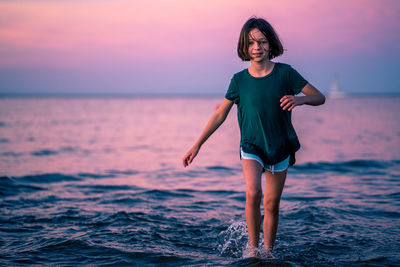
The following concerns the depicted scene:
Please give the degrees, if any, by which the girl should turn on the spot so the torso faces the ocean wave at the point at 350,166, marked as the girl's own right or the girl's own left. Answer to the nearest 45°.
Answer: approximately 180°

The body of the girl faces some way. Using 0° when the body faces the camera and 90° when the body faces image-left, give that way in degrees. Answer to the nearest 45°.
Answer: approximately 0°
